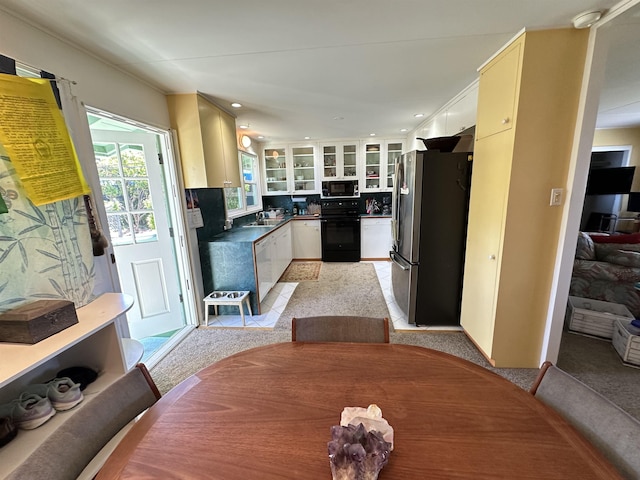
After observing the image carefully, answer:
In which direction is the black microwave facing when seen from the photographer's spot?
facing the viewer

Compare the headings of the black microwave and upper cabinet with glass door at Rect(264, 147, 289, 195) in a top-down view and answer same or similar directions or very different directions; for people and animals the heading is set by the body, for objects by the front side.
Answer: same or similar directions

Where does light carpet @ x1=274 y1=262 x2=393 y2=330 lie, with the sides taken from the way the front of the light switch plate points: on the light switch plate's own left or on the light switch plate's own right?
on the light switch plate's own right

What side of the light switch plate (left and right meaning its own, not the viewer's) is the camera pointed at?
front

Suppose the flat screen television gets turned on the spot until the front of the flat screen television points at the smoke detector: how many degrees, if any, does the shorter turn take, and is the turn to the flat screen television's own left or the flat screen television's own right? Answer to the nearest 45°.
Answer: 0° — it already faces it

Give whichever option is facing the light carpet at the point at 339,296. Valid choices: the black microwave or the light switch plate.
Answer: the black microwave

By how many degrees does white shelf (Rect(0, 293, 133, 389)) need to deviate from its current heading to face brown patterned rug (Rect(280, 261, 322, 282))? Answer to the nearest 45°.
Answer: approximately 90° to its left

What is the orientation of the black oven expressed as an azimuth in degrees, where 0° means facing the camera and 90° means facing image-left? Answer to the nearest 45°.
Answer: approximately 0°

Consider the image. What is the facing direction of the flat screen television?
toward the camera

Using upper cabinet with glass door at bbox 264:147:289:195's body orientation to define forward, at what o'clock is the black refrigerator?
The black refrigerator is roughly at 11 o'clock from the upper cabinet with glass door.

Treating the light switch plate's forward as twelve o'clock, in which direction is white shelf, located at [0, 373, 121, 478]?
The white shelf is roughly at 1 o'clock from the light switch plate.

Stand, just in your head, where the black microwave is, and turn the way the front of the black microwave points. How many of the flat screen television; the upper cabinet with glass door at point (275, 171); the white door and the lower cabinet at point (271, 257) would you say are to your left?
1

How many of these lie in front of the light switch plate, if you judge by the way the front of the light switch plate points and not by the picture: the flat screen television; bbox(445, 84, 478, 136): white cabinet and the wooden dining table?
1
